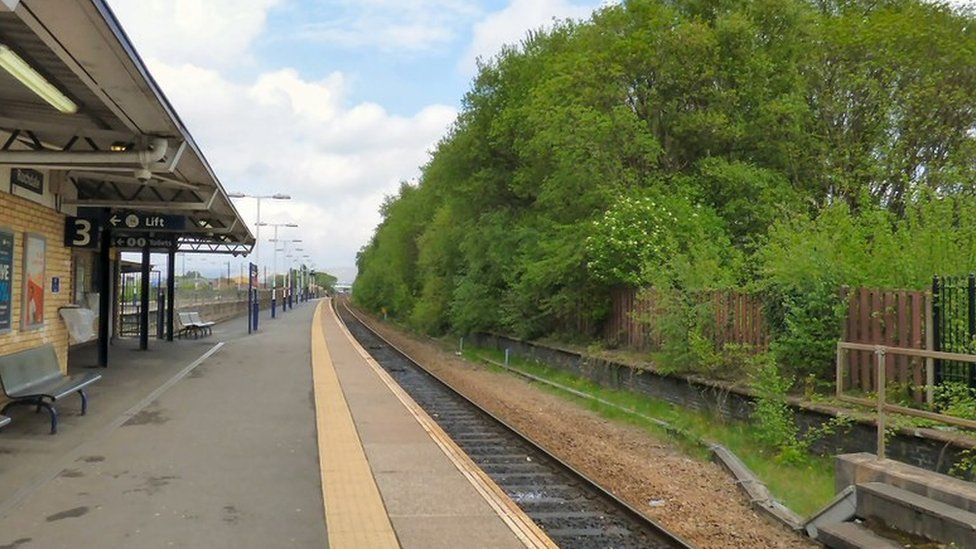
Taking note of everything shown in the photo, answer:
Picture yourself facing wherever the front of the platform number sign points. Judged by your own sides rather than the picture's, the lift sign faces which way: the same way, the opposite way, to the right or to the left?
the same way

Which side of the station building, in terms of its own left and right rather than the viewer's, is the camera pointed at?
right

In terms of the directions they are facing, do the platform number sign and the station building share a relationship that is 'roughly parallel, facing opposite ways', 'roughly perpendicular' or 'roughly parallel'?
roughly perpendicular

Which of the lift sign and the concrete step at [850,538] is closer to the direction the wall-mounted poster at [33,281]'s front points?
the concrete step

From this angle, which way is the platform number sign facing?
toward the camera

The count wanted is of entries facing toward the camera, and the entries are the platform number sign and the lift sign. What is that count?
2

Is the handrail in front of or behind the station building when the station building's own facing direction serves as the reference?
in front

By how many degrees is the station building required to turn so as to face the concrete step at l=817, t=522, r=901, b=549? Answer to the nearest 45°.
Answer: approximately 45° to its right

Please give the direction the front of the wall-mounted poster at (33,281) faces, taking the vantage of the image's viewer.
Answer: facing the viewer and to the right of the viewer

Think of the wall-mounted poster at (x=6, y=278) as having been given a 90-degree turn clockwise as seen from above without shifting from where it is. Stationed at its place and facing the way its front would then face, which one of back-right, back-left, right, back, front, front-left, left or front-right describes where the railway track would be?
left

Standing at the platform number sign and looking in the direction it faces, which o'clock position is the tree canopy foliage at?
The tree canopy foliage is roughly at 9 o'clock from the platform number sign.

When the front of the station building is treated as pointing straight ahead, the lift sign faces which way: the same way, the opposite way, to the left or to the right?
to the right

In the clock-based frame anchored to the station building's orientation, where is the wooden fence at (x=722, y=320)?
The wooden fence is roughly at 12 o'clock from the station building.

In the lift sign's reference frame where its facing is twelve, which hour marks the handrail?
The handrail is roughly at 11 o'clock from the lift sign.

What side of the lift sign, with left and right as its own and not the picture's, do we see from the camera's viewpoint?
front
